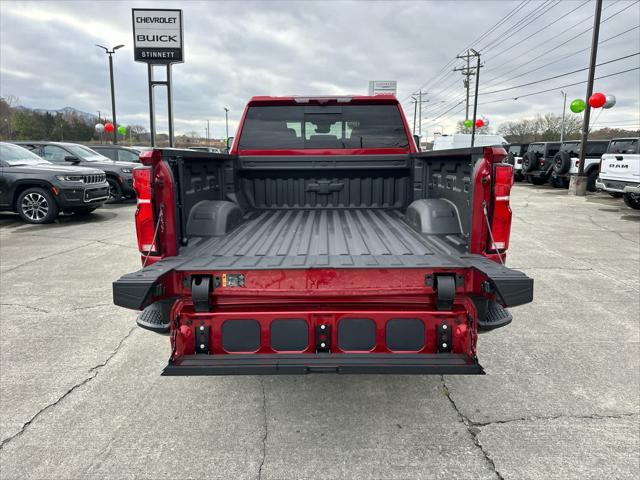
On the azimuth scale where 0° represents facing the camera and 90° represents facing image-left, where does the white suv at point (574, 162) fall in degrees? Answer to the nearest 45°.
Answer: approximately 225°

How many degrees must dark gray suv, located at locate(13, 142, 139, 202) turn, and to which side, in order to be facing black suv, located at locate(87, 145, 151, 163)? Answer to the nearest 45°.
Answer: approximately 90° to its left

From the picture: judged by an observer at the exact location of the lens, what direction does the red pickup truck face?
facing away from the viewer

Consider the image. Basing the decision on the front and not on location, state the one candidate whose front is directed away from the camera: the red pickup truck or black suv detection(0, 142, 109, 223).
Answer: the red pickup truck

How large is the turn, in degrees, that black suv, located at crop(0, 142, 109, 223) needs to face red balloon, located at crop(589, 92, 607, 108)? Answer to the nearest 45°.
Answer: approximately 45° to its left

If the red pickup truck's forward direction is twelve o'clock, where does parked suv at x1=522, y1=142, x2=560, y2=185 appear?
The parked suv is roughly at 1 o'clock from the red pickup truck.

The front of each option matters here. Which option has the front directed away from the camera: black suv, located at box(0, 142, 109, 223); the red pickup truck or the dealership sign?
the red pickup truck

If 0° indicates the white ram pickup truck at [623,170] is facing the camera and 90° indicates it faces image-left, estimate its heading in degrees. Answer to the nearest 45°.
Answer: approximately 225°

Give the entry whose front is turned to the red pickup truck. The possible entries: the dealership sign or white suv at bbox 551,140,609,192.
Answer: the dealership sign

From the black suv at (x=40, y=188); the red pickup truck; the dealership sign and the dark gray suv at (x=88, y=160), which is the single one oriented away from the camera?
the red pickup truck

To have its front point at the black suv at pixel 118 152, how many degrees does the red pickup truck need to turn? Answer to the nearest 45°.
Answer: approximately 45° to its left

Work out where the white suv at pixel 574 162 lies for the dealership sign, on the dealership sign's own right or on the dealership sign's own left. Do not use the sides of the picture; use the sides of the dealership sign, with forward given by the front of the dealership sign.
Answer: on the dealership sign's own left

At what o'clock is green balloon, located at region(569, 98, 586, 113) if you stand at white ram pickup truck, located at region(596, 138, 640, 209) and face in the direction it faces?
The green balloon is roughly at 10 o'clock from the white ram pickup truck.

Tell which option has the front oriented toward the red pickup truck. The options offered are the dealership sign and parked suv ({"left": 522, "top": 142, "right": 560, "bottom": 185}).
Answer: the dealership sign

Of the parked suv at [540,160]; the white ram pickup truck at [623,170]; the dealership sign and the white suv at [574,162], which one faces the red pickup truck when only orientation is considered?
the dealership sign
